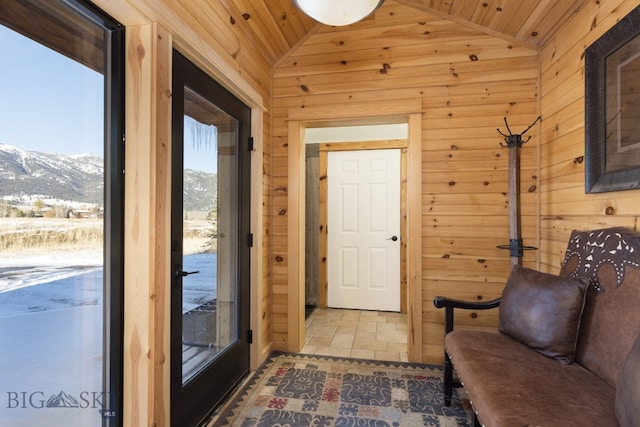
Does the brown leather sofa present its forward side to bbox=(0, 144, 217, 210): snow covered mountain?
no

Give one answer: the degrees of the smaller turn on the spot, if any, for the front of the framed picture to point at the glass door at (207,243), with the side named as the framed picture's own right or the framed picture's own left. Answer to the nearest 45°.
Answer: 0° — it already faces it

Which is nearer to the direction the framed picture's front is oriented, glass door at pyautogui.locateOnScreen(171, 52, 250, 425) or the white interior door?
the glass door

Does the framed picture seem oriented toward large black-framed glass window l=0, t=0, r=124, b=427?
yes

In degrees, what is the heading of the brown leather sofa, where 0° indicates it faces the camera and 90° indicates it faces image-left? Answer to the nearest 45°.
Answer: approximately 45°

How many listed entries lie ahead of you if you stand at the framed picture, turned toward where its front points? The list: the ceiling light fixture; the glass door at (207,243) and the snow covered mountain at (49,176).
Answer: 3

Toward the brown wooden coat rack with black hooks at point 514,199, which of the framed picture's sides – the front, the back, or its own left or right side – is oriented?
right

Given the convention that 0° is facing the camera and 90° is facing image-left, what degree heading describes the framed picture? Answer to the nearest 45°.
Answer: approximately 45°

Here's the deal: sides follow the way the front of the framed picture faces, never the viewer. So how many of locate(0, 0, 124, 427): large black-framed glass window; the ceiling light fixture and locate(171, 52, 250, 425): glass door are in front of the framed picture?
3

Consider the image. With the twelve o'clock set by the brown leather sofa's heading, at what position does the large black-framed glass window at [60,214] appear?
The large black-framed glass window is roughly at 12 o'clock from the brown leather sofa.
